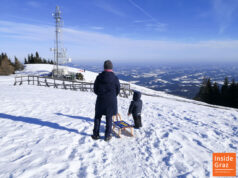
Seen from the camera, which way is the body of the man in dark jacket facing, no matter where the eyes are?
away from the camera
